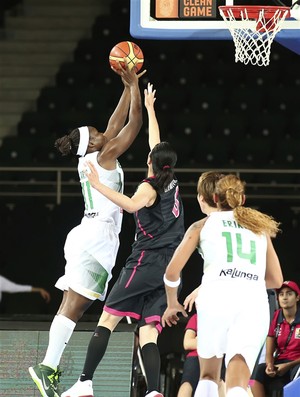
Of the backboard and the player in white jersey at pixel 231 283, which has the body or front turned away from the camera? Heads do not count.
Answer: the player in white jersey

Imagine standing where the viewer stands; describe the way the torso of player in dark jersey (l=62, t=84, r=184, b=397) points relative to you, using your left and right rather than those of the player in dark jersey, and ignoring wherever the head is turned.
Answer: facing away from the viewer and to the left of the viewer

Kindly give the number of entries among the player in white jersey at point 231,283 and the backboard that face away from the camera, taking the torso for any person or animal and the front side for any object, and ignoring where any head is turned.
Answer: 1

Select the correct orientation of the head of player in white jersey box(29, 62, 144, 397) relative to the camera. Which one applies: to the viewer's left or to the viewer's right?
to the viewer's right

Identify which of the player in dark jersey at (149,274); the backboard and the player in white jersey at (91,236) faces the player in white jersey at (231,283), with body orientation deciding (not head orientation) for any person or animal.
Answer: the backboard

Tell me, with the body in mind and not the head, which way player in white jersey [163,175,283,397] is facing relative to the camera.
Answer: away from the camera

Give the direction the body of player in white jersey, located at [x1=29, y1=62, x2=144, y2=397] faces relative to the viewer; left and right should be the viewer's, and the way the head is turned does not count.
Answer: facing away from the viewer and to the right of the viewer

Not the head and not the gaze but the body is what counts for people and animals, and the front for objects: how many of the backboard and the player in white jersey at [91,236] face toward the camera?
1
